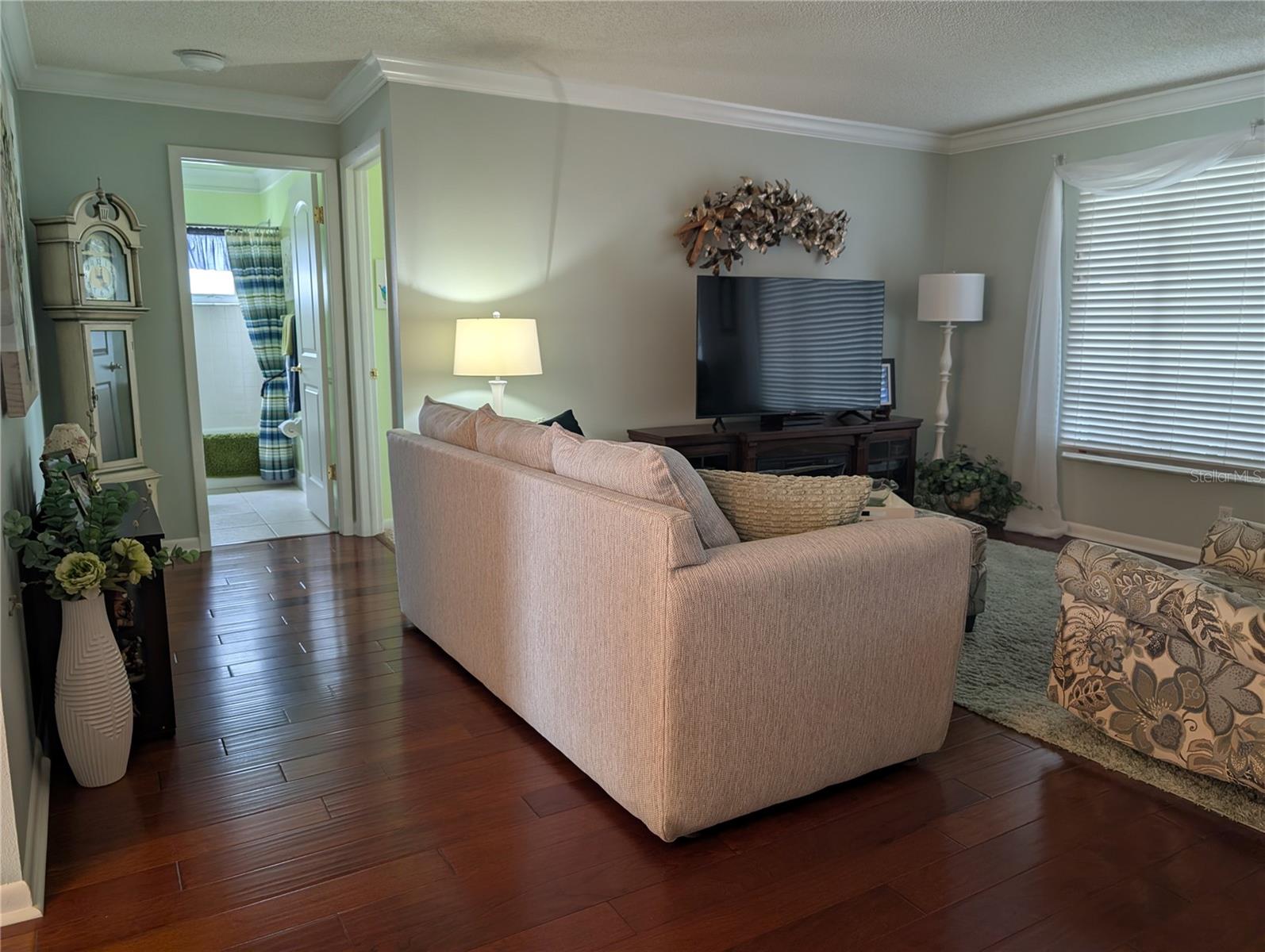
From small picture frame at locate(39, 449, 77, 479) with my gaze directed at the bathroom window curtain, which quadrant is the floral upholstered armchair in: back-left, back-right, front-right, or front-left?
back-right

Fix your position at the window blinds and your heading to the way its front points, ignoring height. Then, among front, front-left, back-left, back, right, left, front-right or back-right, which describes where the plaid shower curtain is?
front-right

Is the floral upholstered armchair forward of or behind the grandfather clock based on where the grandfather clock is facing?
forward

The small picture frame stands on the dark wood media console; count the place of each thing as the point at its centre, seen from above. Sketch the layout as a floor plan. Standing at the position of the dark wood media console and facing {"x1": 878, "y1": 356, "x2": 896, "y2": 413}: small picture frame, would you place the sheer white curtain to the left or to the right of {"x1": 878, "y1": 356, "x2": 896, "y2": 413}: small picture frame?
right

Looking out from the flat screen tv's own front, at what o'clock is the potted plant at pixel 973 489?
The potted plant is roughly at 10 o'clock from the flat screen tv.

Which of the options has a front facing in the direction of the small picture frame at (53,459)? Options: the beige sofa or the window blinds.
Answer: the window blinds

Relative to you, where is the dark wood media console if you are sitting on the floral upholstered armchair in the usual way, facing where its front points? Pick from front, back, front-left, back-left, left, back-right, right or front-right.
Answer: front

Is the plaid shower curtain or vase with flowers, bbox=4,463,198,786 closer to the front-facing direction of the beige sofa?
the plaid shower curtain

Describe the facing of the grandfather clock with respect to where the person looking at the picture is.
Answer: facing the viewer and to the right of the viewer

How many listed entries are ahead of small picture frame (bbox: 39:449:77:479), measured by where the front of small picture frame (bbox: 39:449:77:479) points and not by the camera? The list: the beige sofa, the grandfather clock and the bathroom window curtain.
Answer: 1

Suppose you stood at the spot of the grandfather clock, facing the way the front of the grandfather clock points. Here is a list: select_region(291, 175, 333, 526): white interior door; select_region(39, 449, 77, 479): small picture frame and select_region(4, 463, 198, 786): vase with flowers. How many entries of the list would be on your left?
1

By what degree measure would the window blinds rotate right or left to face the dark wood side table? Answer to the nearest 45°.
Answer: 0° — it already faces it

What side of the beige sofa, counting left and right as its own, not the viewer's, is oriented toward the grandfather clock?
left

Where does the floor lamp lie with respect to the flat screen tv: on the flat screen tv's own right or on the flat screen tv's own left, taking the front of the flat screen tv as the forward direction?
on the flat screen tv's own left

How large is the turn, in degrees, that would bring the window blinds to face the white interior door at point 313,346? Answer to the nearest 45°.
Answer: approximately 45° to its right

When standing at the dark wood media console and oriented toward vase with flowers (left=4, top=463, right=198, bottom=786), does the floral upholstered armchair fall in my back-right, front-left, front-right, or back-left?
front-left

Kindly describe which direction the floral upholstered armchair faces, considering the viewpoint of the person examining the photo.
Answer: facing away from the viewer and to the left of the viewer

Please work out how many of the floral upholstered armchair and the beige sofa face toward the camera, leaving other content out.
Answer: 0

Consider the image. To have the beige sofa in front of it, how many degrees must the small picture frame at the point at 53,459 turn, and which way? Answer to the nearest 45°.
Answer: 0° — it already faces it

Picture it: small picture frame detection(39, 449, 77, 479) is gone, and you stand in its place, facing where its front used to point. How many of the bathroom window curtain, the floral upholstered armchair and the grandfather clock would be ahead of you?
1
